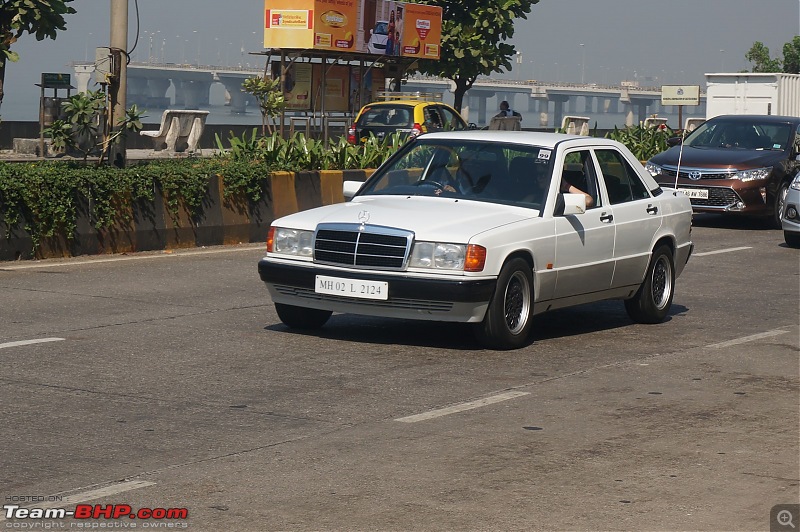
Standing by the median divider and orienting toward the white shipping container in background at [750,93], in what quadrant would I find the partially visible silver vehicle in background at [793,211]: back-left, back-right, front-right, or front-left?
front-right

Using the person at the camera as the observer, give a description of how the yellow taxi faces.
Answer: facing away from the viewer and to the right of the viewer

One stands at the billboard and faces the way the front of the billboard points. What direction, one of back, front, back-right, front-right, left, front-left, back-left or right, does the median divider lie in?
front

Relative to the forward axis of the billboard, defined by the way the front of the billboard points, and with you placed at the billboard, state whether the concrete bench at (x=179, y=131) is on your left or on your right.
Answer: on your right

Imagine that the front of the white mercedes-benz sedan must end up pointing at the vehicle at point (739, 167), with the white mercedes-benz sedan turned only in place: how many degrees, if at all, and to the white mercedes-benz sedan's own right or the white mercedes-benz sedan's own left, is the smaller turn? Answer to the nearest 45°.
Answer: approximately 135° to the white mercedes-benz sedan's own right

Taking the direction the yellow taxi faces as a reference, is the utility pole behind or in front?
behind

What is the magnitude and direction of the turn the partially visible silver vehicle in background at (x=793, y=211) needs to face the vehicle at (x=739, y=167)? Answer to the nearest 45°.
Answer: approximately 135° to its right

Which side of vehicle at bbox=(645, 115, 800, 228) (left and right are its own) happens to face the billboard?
right

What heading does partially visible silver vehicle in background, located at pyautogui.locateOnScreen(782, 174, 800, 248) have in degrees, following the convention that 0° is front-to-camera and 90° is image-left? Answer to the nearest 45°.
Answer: approximately 45°

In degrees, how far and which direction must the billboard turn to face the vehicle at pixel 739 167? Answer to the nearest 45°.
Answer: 0° — it already faces it

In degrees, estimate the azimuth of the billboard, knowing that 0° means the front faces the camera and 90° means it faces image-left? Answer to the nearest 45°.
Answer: approximately 0°

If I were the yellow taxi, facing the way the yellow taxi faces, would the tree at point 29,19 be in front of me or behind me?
behind

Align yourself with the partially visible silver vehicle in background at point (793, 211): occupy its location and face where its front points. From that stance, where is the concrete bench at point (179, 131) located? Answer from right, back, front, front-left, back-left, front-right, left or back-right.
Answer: right

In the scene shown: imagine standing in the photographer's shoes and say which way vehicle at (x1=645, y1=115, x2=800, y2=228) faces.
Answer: facing the viewer and to the left of the viewer

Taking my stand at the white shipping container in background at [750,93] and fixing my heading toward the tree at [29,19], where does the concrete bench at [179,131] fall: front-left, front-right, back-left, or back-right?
front-right

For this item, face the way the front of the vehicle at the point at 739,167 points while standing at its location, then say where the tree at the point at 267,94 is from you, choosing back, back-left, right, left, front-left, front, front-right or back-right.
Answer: right

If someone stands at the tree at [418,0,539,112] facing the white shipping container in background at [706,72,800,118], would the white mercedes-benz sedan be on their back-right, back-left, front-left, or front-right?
front-right

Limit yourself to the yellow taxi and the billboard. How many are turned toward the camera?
1
